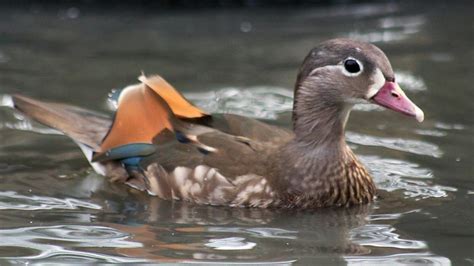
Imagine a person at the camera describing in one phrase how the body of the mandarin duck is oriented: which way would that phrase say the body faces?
to the viewer's right
